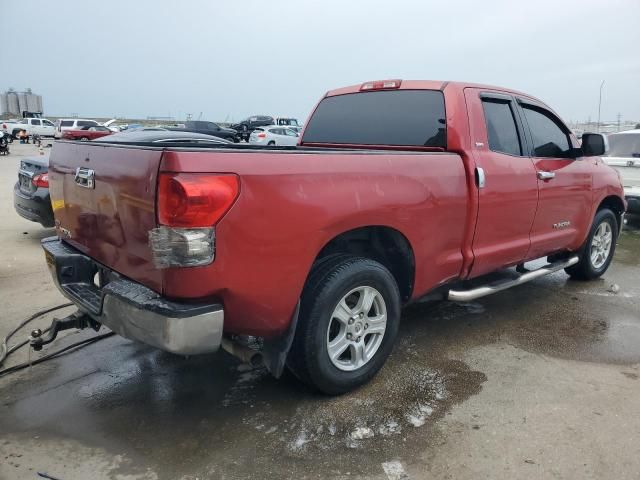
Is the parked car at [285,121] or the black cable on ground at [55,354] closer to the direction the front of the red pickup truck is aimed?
the parked car

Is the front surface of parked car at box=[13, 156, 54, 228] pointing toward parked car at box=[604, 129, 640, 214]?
no

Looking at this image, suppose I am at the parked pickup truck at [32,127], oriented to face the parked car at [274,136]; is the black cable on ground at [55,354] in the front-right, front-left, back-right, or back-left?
front-right

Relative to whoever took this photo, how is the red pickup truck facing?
facing away from the viewer and to the right of the viewer

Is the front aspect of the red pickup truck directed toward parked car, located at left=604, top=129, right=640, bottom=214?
yes

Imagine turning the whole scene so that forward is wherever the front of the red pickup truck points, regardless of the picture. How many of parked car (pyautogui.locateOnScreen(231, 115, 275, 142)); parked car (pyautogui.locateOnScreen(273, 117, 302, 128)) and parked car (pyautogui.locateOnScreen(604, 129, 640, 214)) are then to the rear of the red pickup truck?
0

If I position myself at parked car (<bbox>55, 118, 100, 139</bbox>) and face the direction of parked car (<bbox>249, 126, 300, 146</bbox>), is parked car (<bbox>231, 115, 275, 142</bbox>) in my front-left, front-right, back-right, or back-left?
front-left

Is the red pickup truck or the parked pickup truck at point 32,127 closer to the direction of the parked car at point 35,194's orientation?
the parked pickup truck

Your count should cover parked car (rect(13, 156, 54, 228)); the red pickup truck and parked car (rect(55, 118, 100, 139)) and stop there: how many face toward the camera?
0

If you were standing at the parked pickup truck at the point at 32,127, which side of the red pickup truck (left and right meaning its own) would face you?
left

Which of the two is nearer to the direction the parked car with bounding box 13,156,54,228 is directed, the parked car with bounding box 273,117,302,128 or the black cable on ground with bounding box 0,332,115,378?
the parked car

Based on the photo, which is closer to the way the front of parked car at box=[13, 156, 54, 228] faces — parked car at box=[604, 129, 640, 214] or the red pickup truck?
the parked car

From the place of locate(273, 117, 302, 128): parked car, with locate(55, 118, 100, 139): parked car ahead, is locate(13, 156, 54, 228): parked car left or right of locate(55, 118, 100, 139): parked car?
left

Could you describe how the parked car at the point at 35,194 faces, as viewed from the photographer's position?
facing away from the viewer and to the right of the viewer

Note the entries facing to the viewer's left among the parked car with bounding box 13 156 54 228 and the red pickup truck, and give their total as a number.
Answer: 0
